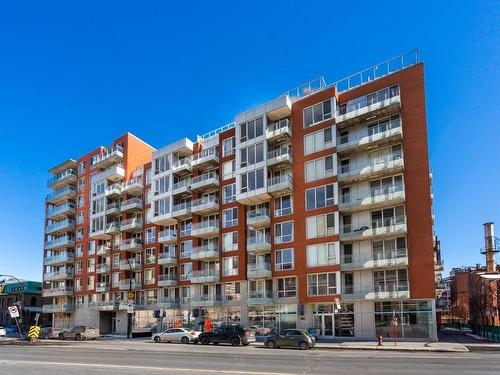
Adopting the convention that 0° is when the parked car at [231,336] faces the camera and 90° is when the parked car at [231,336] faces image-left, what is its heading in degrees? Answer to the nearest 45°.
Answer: approximately 90°

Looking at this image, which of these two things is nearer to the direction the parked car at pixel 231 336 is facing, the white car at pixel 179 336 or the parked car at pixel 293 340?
the white car

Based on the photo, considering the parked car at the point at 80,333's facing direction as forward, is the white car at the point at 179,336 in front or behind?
behind

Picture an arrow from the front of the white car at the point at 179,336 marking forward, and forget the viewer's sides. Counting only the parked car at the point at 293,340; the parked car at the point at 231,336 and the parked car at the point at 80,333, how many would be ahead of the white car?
1

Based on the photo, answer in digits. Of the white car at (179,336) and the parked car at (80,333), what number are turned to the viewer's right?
0

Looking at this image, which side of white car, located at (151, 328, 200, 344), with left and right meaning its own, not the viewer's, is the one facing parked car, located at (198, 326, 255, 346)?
back

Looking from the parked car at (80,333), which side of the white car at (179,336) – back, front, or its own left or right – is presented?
front

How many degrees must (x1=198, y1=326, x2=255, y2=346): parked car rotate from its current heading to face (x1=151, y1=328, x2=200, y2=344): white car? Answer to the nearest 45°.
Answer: approximately 45° to its right

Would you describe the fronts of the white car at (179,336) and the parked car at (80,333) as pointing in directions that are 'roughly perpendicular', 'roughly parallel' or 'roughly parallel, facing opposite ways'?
roughly parallel

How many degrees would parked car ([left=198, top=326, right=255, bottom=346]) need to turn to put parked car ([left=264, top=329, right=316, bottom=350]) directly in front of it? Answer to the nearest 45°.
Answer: approximately 135° to its left

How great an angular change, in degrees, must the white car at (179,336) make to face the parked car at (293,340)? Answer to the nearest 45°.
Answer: approximately 180°

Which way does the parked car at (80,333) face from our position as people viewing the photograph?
facing away from the viewer and to the left of the viewer

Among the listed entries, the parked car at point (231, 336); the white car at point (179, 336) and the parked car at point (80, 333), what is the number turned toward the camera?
0

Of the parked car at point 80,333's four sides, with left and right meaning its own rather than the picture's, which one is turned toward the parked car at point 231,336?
back

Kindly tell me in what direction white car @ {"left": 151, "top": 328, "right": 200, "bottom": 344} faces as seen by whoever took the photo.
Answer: facing away from the viewer and to the left of the viewer

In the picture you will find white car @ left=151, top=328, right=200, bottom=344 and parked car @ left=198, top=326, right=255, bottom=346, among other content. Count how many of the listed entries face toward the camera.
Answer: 0
